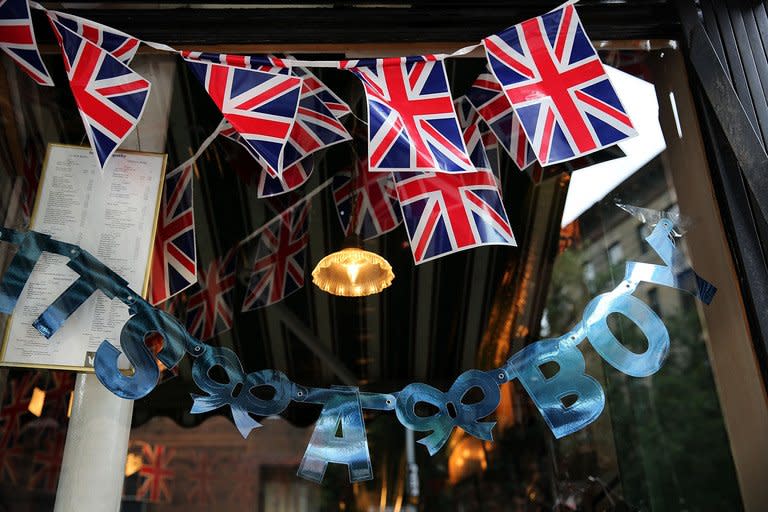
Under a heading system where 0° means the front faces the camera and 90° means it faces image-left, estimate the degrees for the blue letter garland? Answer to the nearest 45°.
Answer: approximately 0°

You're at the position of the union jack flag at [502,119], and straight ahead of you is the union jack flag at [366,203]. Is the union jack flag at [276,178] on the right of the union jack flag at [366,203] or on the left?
left

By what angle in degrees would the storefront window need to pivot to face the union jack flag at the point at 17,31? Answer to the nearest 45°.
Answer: approximately 45° to its right

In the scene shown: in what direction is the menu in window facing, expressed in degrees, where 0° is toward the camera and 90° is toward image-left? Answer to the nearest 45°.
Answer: approximately 0°

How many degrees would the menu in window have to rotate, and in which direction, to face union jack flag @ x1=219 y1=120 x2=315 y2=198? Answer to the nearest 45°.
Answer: approximately 90° to its left

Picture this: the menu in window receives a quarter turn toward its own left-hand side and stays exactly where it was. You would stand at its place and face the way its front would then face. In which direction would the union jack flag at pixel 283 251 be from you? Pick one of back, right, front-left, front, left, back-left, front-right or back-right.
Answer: front-left

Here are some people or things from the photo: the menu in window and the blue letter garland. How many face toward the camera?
2

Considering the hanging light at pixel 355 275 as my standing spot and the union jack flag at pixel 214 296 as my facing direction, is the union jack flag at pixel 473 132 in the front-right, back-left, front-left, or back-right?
back-left

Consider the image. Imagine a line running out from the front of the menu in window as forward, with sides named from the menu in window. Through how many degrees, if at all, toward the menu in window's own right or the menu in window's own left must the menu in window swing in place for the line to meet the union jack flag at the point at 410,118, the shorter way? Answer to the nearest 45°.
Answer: approximately 45° to the menu in window's own left
